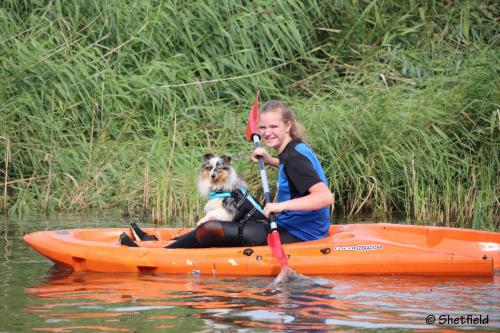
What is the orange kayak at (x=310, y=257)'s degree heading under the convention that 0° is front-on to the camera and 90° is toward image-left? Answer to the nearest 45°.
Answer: approximately 90°

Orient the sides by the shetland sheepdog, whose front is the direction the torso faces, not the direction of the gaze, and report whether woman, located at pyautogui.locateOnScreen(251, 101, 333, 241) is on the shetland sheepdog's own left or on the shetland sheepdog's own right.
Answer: on the shetland sheepdog's own left

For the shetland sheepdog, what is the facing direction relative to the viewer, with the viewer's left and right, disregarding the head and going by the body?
facing the viewer and to the left of the viewer
